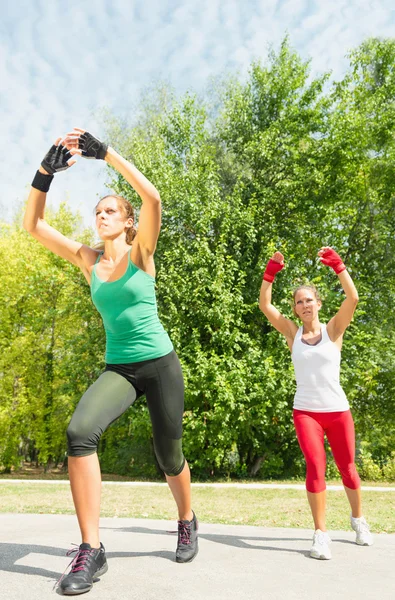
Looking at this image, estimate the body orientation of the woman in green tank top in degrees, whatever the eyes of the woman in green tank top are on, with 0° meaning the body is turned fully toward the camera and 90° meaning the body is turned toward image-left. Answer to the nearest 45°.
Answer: approximately 45°

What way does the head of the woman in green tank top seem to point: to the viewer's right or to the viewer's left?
to the viewer's left

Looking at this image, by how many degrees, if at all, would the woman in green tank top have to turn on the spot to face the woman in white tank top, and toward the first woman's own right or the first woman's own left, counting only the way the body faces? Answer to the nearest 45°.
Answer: approximately 180°

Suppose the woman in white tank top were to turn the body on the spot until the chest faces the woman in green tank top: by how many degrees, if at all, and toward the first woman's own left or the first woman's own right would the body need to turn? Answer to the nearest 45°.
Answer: approximately 45° to the first woman's own right

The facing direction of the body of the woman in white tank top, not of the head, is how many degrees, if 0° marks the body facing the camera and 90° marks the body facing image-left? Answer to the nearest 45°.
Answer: approximately 0°
